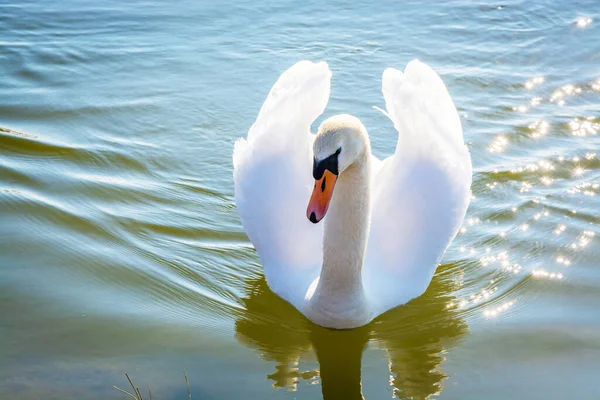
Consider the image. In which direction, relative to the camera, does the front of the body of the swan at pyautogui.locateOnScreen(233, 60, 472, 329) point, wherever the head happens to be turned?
toward the camera
